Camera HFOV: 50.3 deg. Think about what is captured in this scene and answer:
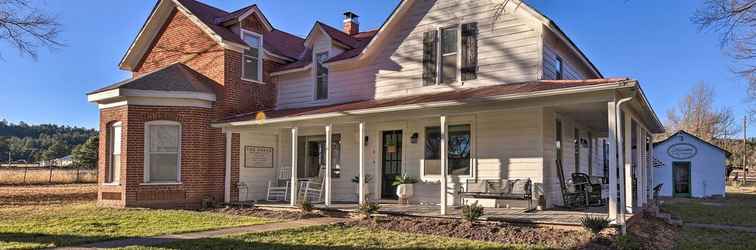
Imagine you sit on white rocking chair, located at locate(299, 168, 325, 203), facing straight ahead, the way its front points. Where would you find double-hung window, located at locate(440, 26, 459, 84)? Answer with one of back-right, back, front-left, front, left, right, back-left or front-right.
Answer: left

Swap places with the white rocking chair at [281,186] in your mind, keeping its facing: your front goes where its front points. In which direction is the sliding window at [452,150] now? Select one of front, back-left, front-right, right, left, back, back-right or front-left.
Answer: left

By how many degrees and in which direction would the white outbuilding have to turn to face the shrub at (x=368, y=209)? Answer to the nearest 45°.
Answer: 0° — it already faces it

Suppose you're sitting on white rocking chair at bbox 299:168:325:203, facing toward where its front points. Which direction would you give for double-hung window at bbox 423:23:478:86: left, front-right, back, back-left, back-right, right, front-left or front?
left

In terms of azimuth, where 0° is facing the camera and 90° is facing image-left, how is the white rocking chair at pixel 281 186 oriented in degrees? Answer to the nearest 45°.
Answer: approximately 45°

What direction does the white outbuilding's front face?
toward the camera

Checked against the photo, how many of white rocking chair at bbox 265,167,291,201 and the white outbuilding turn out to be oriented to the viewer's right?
0

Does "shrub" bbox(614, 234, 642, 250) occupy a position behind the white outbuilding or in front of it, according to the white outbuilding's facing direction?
in front

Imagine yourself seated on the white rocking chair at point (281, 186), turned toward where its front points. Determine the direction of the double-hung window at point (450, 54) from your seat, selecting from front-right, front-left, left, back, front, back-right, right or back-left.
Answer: left

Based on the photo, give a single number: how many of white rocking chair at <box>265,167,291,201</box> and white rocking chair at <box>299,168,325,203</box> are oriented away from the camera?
0

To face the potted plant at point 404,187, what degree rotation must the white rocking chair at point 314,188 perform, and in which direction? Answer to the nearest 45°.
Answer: approximately 90° to its left

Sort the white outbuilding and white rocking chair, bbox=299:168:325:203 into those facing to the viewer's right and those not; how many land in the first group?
0

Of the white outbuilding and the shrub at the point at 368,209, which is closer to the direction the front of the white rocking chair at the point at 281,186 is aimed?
the shrub

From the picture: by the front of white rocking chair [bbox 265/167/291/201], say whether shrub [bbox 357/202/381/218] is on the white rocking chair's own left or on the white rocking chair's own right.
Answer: on the white rocking chair's own left

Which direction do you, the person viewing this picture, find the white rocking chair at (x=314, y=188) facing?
facing the viewer and to the left of the viewer
